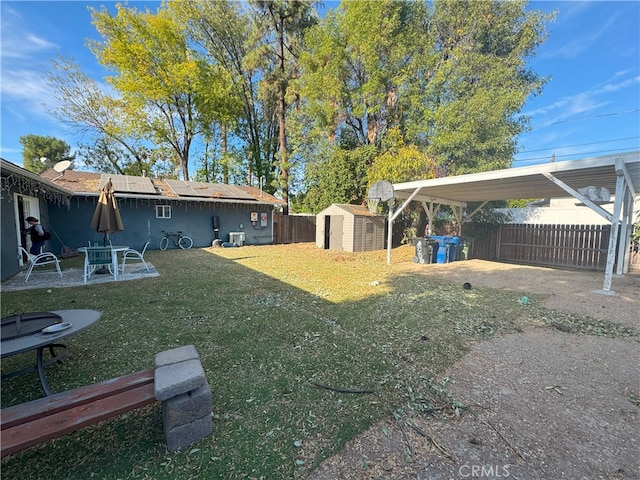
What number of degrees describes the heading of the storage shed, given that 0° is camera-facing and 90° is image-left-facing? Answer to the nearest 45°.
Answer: approximately 45°

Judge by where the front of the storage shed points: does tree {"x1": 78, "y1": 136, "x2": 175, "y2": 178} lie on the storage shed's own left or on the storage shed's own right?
on the storage shed's own right

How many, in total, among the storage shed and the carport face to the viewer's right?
0

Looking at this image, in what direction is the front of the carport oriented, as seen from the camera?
facing the viewer and to the left of the viewer

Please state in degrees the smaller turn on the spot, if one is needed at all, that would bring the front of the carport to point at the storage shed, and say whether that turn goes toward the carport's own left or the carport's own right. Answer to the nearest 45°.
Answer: approximately 45° to the carport's own right

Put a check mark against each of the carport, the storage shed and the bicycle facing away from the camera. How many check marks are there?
0
